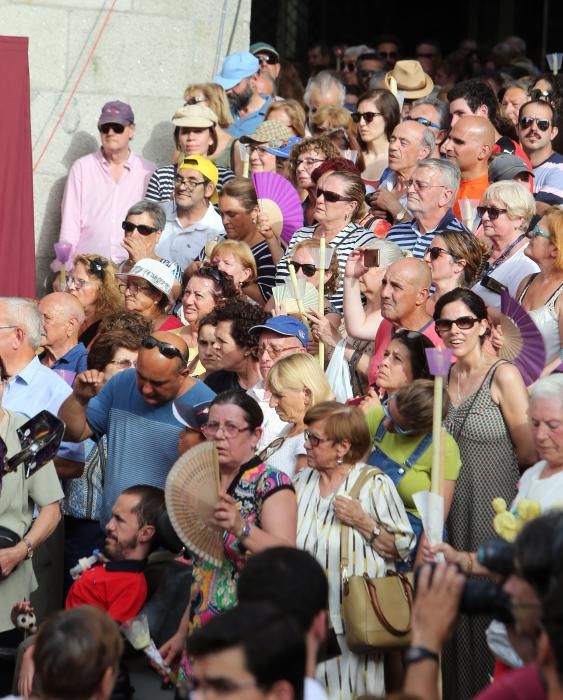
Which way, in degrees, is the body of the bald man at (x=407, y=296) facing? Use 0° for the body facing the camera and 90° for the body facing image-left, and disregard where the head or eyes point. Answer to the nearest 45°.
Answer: approximately 45°

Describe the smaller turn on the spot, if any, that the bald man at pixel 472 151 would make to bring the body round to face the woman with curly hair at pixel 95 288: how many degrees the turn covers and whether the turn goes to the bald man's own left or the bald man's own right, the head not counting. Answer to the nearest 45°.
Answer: approximately 45° to the bald man's own right

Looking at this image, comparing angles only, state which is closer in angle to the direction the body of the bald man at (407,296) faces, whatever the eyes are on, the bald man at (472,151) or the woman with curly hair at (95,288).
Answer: the woman with curly hair

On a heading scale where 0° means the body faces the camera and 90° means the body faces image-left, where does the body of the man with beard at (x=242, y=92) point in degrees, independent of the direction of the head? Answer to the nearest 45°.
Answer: approximately 45°

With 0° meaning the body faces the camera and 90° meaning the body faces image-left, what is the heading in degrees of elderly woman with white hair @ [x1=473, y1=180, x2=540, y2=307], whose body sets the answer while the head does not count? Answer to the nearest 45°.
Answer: approximately 45°

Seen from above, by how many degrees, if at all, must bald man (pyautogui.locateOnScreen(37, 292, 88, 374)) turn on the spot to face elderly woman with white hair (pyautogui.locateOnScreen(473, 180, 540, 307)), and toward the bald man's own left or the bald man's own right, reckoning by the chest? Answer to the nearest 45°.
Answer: approximately 135° to the bald man's own left
